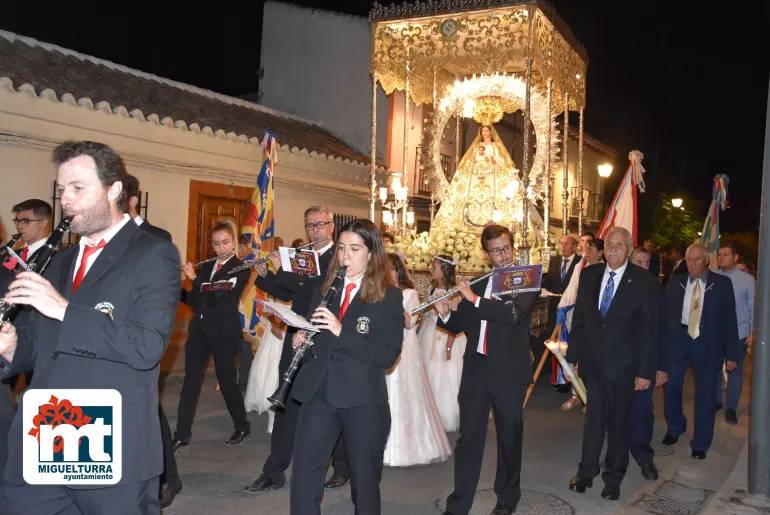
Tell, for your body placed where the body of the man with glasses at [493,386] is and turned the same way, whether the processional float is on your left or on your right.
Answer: on your right

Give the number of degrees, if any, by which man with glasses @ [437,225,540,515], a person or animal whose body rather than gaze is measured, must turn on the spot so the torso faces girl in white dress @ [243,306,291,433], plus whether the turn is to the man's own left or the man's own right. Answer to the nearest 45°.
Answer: approximately 90° to the man's own right

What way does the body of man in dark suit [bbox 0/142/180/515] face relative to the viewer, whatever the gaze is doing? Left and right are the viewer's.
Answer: facing the viewer and to the left of the viewer

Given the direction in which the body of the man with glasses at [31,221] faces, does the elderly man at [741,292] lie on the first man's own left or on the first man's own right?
on the first man's own left

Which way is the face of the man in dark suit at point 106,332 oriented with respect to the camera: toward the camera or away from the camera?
toward the camera

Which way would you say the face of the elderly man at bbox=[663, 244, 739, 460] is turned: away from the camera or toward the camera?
toward the camera

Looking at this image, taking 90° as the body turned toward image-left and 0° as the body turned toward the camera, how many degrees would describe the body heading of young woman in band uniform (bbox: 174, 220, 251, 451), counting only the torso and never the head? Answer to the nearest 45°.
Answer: approximately 45°

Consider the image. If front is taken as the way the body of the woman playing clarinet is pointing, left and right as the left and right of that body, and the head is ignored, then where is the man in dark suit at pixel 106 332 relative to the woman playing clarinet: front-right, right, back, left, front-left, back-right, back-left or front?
front

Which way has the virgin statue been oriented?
toward the camera

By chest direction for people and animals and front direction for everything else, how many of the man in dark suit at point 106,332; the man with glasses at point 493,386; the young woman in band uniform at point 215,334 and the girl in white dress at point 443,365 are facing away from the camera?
0

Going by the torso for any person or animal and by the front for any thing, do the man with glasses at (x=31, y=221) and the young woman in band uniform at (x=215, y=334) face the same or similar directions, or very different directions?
same or similar directions

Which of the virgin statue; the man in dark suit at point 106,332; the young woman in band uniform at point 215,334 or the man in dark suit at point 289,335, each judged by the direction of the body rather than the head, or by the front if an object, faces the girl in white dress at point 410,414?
the virgin statue

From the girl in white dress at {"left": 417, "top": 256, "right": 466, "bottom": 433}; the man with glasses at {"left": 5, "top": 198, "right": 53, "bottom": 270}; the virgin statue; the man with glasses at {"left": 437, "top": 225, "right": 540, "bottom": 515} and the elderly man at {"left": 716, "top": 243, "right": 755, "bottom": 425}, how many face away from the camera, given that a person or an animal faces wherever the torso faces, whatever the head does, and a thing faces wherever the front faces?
0

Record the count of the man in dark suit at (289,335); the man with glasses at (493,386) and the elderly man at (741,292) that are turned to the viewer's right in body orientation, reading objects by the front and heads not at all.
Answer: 0

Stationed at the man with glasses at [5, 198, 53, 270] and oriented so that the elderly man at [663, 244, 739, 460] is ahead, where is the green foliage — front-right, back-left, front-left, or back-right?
front-left

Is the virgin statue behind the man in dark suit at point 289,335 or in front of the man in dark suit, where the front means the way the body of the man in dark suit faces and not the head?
behind
